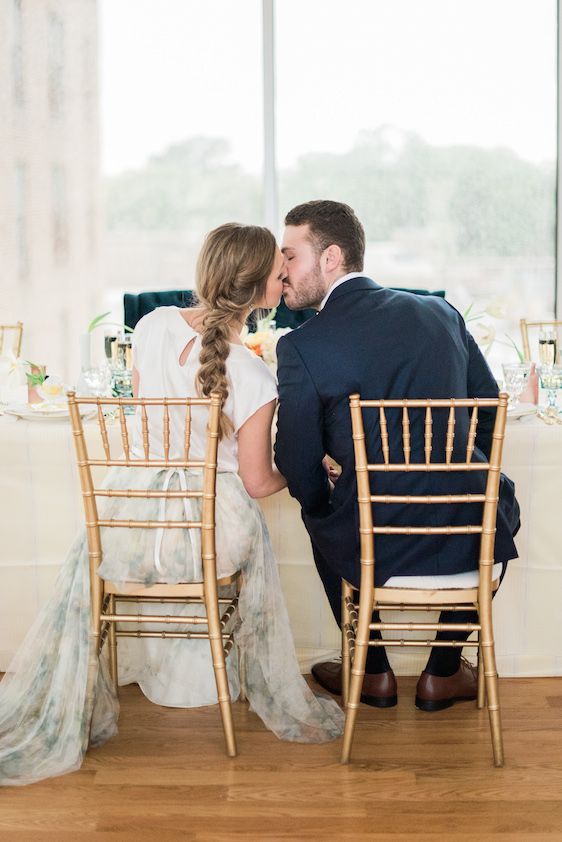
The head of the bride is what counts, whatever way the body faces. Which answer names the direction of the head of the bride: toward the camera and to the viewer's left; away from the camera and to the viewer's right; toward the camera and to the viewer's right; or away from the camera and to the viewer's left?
away from the camera and to the viewer's right

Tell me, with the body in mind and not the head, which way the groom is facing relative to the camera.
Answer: away from the camera

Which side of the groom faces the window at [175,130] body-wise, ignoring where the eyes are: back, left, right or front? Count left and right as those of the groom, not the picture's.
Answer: front

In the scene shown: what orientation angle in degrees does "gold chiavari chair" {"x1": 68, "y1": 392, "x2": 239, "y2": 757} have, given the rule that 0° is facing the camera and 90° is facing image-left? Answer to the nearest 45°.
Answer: approximately 180°

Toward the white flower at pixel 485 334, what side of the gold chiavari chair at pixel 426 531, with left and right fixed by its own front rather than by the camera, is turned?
front

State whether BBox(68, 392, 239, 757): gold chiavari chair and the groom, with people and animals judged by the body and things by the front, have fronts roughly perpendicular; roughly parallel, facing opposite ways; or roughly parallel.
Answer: roughly parallel

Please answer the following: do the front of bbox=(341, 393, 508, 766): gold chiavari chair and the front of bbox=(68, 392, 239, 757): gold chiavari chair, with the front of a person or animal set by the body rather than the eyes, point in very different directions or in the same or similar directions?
same or similar directions

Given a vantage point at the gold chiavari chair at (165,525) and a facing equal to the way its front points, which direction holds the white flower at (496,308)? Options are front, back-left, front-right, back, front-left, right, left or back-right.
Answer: front-right

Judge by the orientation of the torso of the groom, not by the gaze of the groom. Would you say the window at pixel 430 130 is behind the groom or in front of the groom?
in front

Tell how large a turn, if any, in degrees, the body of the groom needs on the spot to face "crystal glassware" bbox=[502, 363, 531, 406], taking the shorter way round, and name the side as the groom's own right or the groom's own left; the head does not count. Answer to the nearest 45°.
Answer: approximately 45° to the groom's own right

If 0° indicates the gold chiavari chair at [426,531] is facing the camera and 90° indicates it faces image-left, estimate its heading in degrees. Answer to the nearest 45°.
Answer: approximately 180°

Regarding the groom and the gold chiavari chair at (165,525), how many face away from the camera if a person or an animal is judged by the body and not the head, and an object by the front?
2
